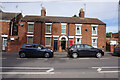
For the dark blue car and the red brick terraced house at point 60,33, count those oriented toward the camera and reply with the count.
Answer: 1

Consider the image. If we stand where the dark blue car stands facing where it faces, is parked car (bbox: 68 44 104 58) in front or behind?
in front

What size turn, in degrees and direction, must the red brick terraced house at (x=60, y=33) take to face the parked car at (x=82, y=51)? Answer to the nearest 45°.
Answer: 0° — it already faces it

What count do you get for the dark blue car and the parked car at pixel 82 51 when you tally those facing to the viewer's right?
2

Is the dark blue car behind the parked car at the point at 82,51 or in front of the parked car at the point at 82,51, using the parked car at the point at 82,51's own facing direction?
behind

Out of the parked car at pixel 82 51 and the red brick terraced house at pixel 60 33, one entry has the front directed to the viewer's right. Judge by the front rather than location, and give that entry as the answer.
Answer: the parked car

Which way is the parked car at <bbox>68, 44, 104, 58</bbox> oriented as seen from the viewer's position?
to the viewer's right

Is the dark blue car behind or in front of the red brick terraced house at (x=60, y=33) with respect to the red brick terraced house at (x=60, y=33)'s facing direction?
in front

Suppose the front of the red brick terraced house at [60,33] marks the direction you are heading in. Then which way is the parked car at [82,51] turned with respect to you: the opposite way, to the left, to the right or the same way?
to the left

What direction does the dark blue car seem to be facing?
to the viewer's right

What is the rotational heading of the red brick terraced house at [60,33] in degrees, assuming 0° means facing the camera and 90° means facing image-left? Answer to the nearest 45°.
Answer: approximately 0°

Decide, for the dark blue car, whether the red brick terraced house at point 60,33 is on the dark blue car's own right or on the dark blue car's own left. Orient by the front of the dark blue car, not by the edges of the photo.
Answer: on the dark blue car's own left
